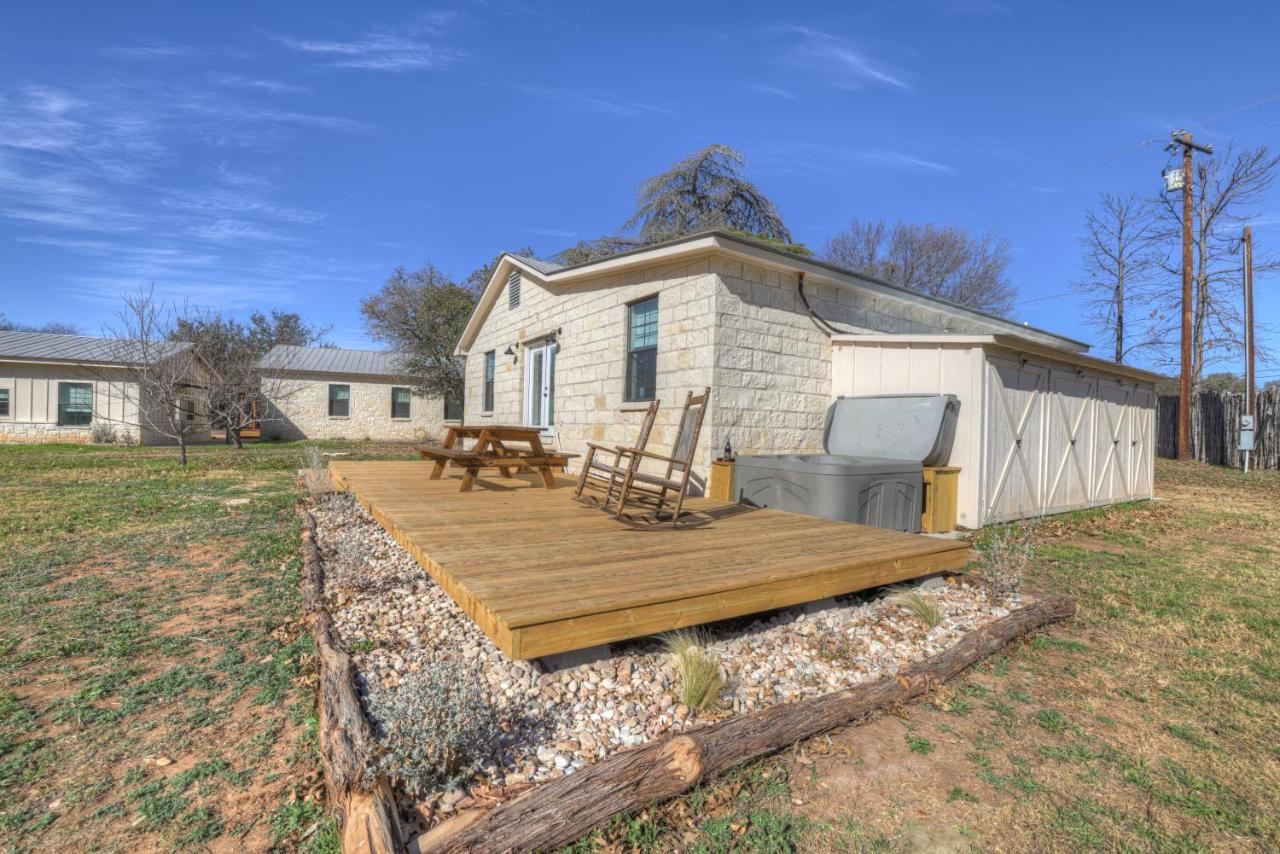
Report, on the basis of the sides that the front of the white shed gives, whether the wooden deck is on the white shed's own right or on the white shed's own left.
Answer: on the white shed's own right

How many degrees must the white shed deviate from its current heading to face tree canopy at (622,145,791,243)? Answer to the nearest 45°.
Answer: approximately 180°

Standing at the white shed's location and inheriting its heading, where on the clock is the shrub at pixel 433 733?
The shrub is roughly at 2 o'clock from the white shed.

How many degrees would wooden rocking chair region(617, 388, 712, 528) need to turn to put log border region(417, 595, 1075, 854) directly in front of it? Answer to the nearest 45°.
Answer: approximately 45° to its left

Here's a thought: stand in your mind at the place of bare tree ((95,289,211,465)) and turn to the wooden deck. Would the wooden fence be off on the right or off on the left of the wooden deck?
left

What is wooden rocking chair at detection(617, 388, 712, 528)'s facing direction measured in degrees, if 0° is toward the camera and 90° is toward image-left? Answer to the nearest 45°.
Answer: approximately 45°

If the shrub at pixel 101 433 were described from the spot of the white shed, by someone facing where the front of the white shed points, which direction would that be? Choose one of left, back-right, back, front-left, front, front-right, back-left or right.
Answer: back-right

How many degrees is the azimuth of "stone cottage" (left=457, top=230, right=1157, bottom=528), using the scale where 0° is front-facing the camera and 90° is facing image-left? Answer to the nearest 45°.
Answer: approximately 45°

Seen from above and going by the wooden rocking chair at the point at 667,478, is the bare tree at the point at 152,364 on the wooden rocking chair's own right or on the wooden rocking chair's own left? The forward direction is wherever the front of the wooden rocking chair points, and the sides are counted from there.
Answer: on the wooden rocking chair's own right

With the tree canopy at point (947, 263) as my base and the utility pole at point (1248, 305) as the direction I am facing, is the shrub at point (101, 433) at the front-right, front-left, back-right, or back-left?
back-right

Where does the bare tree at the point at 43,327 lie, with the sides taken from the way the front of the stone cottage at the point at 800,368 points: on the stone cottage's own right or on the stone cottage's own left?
on the stone cottage's own right

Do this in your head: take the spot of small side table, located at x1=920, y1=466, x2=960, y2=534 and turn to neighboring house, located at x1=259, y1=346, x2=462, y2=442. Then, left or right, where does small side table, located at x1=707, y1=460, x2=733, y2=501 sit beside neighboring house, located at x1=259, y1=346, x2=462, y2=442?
left
